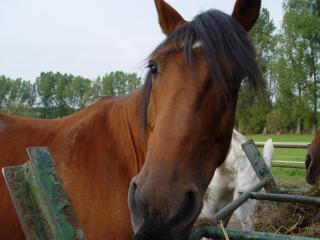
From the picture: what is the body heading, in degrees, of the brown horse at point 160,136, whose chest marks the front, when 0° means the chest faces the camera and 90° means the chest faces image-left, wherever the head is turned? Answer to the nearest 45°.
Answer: approximately 315°

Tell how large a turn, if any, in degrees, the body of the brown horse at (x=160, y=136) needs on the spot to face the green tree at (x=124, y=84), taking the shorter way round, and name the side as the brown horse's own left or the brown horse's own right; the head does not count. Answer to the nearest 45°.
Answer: approximately 135° to the brown horse's own left

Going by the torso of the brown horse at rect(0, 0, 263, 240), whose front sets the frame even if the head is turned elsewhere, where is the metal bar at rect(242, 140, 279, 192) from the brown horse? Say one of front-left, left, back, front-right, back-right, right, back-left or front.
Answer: left

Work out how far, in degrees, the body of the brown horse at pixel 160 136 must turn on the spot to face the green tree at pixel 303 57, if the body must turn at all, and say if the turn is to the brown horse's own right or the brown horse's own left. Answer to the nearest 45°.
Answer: approximately 90° to the brown horse's own left
